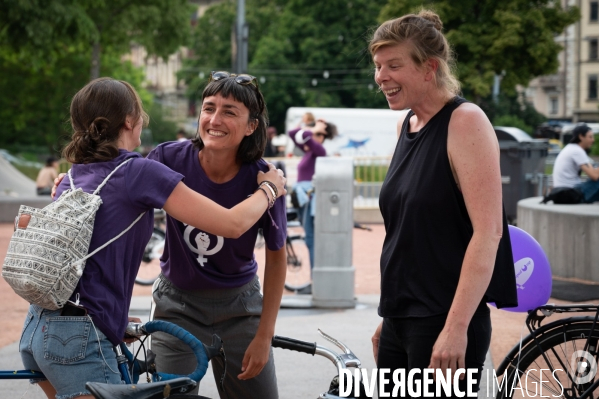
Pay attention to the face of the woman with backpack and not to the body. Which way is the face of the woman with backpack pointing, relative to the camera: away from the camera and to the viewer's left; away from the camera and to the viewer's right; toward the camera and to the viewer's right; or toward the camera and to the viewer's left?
away from the camera and to the viewer's right

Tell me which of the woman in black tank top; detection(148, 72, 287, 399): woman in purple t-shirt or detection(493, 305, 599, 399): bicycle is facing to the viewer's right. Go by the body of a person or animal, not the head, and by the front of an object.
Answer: the bicycle

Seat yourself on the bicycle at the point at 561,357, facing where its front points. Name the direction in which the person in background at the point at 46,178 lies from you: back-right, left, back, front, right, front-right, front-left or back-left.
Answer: back-left

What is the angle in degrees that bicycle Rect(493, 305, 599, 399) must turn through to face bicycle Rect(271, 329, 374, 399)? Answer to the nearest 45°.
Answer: approximately 135° to its right

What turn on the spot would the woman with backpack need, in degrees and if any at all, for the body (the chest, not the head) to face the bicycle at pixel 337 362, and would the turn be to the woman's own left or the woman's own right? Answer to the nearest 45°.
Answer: approximately 45° to the woman's own right

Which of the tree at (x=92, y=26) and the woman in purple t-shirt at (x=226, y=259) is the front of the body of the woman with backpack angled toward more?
the woman in purple t-shirt

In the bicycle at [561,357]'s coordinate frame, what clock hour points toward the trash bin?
The trash bin is roughly at 9 o'clock from the bicycle.

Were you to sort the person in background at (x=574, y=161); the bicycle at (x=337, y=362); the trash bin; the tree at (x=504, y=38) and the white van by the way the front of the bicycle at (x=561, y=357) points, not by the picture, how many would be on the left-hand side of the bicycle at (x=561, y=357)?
4

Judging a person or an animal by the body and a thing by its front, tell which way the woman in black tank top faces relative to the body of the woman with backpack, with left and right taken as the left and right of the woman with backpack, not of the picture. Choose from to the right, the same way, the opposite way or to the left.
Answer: the opposite way

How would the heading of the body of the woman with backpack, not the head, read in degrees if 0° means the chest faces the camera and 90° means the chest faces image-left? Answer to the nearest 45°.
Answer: approximately 225°

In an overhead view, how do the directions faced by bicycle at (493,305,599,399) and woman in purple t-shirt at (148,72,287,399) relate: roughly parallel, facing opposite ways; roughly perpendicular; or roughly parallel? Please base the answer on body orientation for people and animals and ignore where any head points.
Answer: roughly perpendicular
